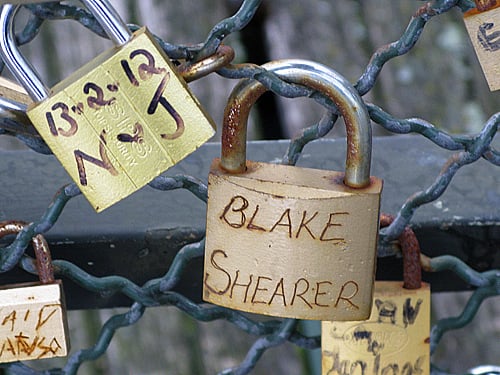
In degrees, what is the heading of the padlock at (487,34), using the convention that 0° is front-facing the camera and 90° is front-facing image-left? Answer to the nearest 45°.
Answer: approximately 0°

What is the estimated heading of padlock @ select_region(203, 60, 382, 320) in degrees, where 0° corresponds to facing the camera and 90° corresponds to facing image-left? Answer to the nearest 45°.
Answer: approximately 0°
